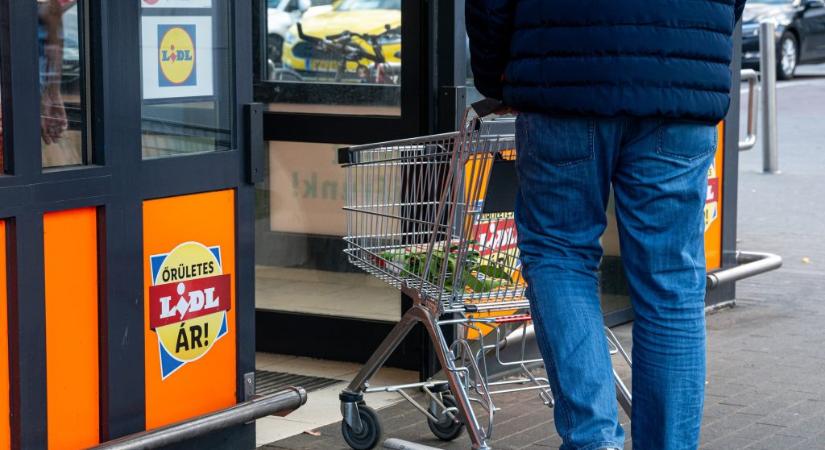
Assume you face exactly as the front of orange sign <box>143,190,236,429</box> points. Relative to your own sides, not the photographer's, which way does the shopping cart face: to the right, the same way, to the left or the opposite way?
the opposite way

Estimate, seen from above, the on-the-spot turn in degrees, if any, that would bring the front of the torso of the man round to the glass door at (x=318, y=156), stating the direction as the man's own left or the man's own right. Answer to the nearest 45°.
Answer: approximately 45° to the man's own left

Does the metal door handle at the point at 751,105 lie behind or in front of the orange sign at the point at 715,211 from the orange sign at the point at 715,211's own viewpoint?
behind

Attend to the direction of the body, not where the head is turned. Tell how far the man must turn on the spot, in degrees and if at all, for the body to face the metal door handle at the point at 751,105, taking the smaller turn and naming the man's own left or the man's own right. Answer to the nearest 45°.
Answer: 0° — they already face it

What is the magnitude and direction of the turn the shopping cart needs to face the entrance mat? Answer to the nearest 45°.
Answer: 0° — it already faces it

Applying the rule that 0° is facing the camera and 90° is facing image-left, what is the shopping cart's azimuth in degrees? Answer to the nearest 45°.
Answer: approximately 135°

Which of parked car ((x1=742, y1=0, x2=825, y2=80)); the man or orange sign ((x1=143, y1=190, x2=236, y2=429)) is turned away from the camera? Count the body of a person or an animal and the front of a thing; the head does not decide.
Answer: the man

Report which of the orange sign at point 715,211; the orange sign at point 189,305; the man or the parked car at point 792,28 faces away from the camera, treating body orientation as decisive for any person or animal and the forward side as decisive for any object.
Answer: the man
